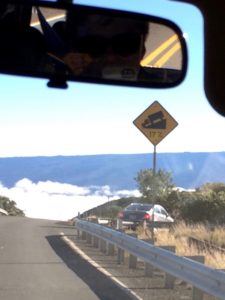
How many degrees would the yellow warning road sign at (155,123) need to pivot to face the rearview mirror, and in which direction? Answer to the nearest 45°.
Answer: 0° — it already faces it

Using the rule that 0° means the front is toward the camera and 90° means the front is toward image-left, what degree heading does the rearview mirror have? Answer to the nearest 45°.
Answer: approximately 0°

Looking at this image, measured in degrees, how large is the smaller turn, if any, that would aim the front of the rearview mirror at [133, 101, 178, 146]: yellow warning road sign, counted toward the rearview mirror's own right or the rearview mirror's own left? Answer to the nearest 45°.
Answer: approximately 180°

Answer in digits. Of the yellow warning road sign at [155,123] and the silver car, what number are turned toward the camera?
1

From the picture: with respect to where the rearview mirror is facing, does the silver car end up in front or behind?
behind

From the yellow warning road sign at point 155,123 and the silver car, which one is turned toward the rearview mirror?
the yellow warning road sign

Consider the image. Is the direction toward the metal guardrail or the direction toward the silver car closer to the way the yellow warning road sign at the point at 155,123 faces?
the metal guardrail

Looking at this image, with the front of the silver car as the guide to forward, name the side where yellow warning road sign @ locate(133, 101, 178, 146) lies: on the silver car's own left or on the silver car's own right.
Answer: on the silver car's own right

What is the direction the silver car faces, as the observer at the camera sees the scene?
facing away from the viewer and to the right of the viewer
